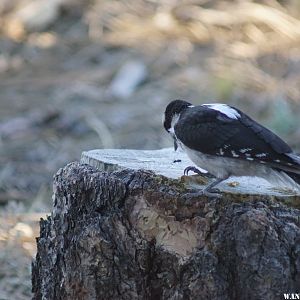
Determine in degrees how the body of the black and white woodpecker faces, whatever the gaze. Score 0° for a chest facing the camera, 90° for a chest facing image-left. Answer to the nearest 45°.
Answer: approximately 90°
